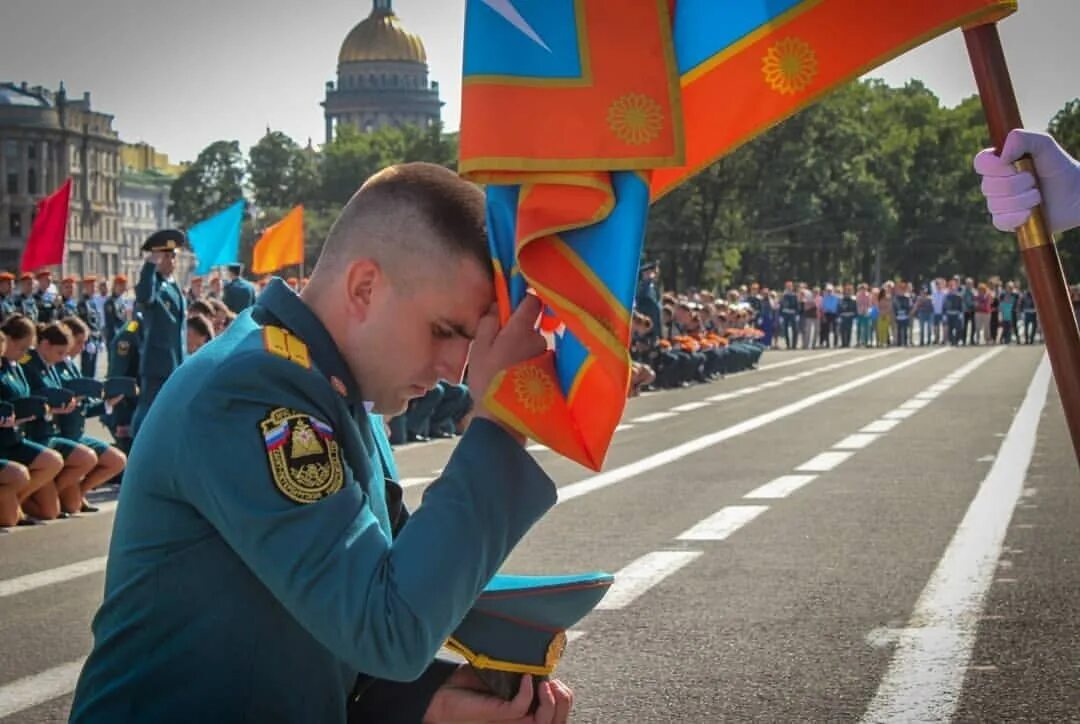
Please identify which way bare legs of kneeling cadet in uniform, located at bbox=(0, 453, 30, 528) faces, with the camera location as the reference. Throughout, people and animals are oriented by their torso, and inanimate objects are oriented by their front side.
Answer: facing to the right of the viewer

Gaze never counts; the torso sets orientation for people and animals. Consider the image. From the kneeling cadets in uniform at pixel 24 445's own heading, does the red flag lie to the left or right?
on their left

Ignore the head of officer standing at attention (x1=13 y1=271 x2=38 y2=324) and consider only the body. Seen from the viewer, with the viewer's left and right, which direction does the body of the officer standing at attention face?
facing the viewer and to the right of the viewer

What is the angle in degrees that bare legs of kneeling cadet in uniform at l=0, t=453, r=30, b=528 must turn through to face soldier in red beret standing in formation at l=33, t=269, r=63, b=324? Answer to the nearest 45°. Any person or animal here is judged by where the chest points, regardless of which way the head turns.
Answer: approximately 90° to their left

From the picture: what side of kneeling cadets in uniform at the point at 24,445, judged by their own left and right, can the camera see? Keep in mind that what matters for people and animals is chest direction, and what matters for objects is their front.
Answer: right

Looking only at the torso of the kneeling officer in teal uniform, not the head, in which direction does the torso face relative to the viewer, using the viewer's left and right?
facing to the right of the viewer
